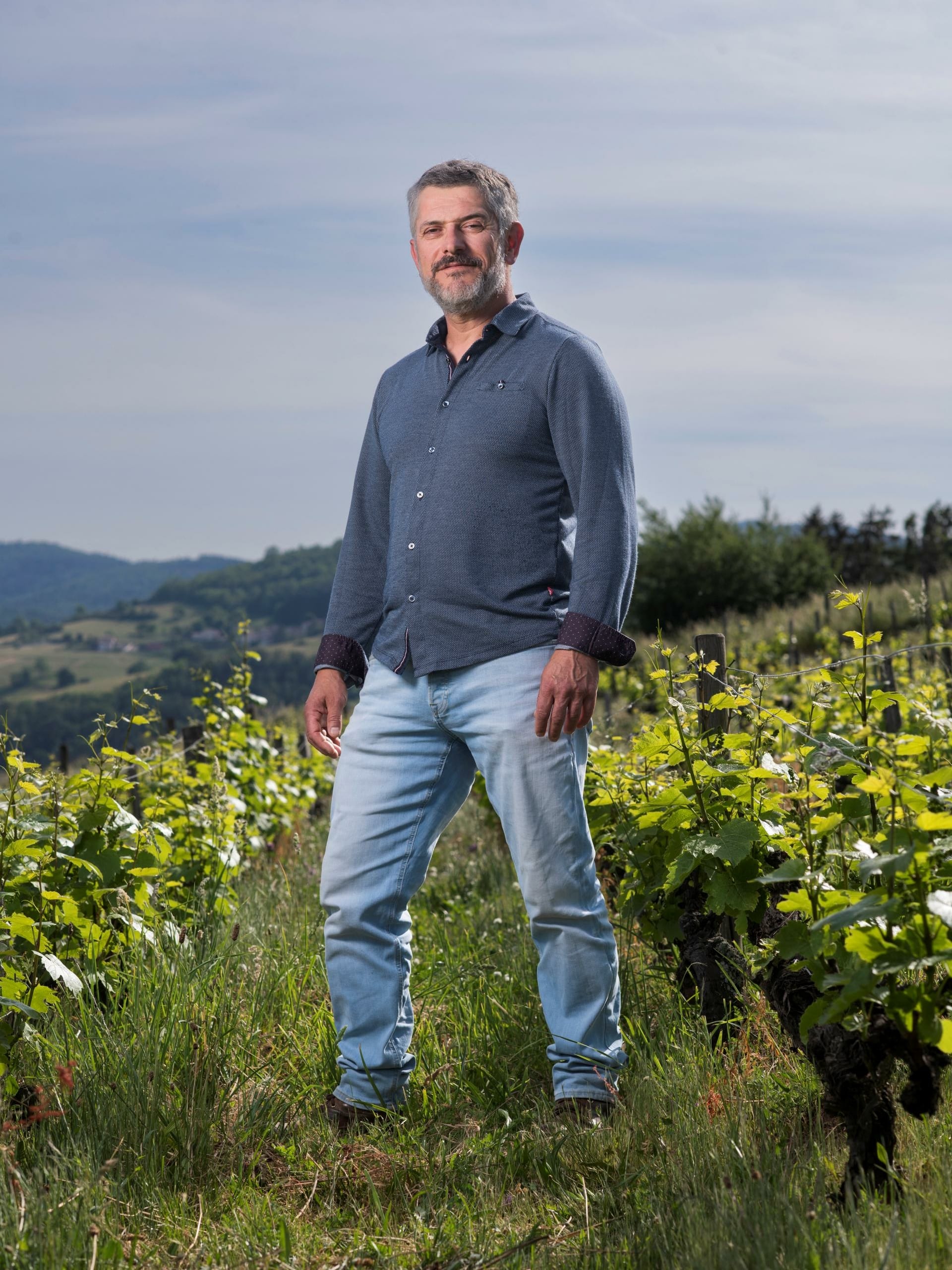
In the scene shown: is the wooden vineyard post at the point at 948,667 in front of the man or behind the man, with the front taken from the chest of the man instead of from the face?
behind

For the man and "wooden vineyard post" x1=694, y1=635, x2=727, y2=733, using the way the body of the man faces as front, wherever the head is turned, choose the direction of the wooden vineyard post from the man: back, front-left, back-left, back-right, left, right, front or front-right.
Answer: back

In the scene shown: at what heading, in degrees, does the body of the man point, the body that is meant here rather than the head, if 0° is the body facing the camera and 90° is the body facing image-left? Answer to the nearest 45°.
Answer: approximately 45°

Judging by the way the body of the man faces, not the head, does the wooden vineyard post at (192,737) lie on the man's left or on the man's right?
on the man's right

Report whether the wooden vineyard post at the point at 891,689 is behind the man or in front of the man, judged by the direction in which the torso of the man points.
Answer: behind
